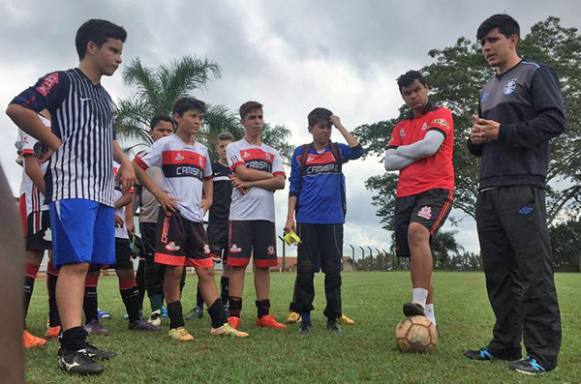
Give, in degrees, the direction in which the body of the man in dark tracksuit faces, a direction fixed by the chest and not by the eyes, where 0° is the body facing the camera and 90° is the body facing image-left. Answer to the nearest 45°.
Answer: approximately 45°

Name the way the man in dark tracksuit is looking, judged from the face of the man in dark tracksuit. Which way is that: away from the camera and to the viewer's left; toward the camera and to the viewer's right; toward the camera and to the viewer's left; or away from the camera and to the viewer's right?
toward the camera and to the viewer's left
